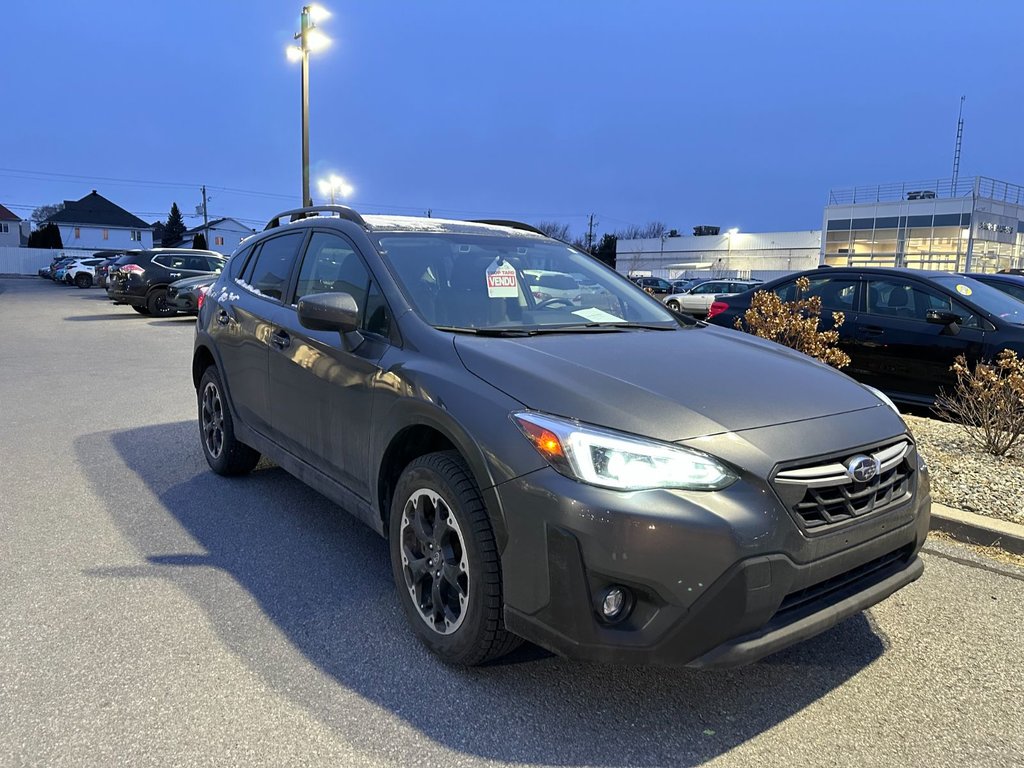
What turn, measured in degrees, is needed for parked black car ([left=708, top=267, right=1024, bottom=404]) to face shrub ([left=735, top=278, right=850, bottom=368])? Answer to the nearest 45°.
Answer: approximately 90° to its right

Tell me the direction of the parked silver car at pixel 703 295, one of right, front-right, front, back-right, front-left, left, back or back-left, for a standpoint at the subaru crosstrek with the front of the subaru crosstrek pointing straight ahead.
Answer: back-left

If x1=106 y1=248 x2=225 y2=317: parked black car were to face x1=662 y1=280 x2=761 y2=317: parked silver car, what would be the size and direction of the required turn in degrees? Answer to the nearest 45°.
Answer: approximately 45° to its right

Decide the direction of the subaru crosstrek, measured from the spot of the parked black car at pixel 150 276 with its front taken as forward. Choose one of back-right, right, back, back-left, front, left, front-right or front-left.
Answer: back-right

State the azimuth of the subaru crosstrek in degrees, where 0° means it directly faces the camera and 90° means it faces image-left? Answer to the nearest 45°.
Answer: approximately 315°

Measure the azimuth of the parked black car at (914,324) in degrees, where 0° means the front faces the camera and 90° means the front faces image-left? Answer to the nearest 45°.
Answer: approximately 315°

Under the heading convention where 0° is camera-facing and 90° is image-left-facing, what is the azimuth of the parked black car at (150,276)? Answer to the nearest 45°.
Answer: approximately 225°

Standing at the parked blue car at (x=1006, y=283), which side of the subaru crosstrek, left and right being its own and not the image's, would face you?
left

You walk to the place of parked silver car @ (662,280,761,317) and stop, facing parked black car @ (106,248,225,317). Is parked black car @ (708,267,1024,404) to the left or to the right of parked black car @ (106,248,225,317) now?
left

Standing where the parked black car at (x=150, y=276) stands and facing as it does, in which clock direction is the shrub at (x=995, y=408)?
The shrub is roughly at 4 o'clock from the parked black car.

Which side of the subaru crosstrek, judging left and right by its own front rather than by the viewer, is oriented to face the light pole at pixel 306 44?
back
